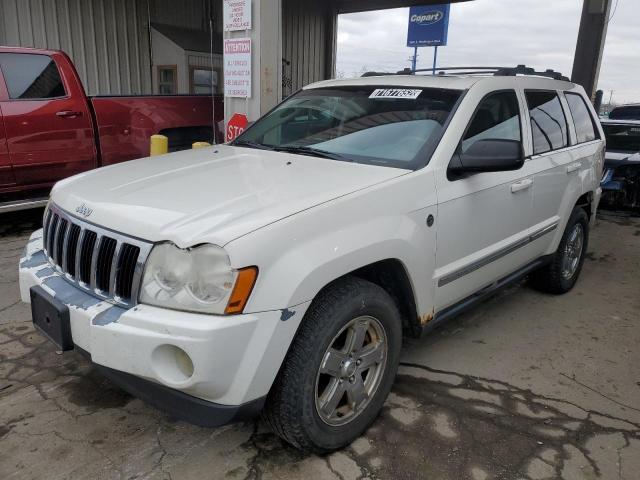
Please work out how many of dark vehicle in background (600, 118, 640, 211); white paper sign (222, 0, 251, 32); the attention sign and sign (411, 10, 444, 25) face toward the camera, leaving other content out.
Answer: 4

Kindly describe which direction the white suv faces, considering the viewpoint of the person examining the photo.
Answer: facing the viewer and to the left of the viewer

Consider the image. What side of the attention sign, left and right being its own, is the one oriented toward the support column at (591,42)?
left

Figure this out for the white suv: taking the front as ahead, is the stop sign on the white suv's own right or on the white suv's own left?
on the white suv's own right

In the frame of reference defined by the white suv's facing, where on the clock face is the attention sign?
The attention sign is roughly at 4 o'clock from the white suv.

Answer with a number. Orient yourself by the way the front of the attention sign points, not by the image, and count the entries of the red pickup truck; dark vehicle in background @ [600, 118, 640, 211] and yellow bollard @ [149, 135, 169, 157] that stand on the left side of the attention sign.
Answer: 1

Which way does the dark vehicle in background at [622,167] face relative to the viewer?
toward the camera

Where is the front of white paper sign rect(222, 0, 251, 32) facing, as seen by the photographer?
facing the viewer

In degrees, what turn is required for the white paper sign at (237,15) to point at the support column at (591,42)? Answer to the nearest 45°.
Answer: approximately 135° to its left

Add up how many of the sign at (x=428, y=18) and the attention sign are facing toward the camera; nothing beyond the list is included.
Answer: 2

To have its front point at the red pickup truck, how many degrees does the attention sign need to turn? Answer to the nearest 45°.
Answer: approximately 90° to its right

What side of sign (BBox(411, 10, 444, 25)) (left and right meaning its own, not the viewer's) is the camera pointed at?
front

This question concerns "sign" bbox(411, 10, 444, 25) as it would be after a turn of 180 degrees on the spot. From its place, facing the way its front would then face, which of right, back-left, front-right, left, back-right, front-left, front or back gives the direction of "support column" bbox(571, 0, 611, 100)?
back-right
